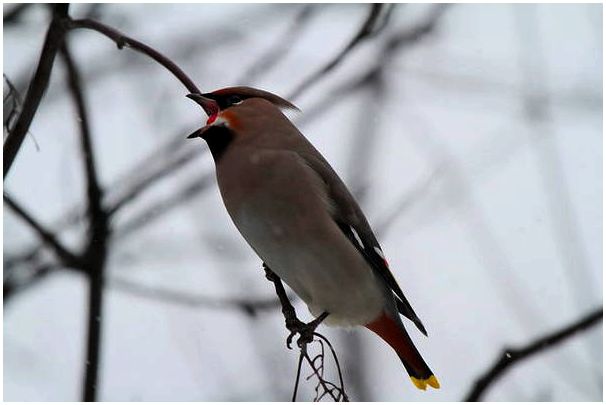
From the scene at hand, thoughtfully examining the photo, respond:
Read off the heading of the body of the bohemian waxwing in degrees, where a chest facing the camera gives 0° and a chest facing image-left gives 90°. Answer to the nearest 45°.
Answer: approximately 90°
